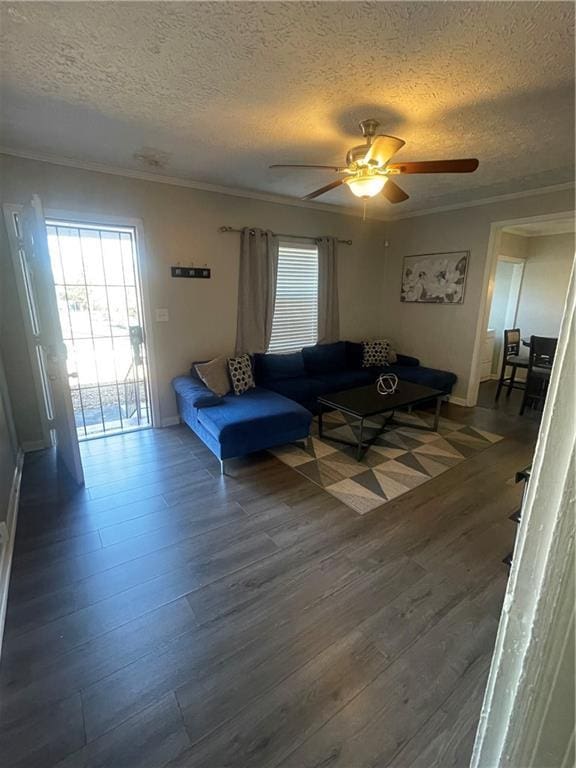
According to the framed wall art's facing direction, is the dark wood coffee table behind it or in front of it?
in front

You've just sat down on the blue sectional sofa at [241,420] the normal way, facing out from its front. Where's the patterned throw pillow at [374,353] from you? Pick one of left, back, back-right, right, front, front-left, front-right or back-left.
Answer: left

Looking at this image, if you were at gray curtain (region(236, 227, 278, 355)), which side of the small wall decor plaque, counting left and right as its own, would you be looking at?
left

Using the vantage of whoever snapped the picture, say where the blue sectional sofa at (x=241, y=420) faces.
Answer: facing the viewer and to the right of the viewer

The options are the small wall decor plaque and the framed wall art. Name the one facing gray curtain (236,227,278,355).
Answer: the framed wall art

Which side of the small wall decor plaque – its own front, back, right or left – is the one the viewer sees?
front

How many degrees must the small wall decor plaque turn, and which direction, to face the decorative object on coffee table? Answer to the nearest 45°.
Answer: approximately 45° to its left

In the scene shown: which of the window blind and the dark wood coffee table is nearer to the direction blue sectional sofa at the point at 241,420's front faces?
the dark wood coffee table

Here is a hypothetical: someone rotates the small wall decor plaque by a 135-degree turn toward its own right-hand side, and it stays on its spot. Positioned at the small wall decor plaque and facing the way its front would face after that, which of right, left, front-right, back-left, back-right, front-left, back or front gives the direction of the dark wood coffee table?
back

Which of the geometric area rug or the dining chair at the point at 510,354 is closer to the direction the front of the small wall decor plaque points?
the geometric area rug

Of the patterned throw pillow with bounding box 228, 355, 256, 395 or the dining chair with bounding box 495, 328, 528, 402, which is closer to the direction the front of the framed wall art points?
the patterned throw pillow

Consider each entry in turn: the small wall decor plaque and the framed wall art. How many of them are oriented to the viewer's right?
0

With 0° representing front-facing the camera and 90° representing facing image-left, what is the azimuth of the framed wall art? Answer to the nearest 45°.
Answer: approximately 45°

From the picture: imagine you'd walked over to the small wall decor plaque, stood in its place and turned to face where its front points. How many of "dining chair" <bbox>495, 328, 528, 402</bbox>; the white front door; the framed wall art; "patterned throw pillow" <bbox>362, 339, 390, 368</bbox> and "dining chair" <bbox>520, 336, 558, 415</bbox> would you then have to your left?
4

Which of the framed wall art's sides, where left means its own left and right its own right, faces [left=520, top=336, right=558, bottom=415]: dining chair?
left

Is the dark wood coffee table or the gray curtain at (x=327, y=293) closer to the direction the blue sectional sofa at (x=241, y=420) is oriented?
the dark wood coffee table

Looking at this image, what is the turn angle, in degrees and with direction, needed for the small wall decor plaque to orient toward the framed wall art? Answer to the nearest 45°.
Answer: approximately 90° to its left

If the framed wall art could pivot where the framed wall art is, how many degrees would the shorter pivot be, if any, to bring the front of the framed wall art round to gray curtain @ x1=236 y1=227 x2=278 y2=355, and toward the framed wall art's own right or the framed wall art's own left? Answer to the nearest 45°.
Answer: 0° — it already faces it
